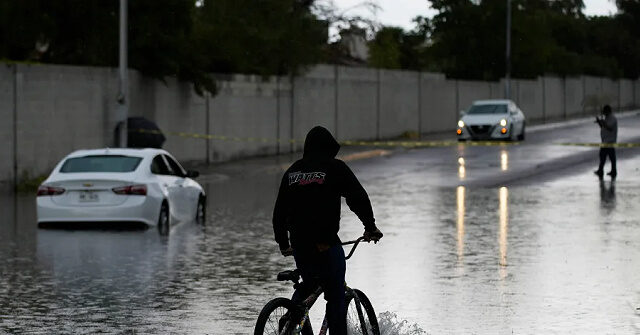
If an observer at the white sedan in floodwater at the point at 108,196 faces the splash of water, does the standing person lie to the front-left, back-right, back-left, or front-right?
back-left

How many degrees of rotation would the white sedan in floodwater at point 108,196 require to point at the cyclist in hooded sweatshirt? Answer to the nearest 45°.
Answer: approximately 135° to its right

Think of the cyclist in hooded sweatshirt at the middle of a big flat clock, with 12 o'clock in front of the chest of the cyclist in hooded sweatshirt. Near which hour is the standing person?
The standing person is roughly at 11 o'clock from the cyclist in hooded sweatshirt.

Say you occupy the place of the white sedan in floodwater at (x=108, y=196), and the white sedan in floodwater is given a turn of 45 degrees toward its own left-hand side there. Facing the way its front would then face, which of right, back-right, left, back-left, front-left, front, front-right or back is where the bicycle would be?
back

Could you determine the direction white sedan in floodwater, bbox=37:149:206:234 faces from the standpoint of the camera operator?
facing away from the viewer and to the right of the viewer

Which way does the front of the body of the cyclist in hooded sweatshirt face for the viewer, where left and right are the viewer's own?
facing away from the viewer and to the right of the viewer
